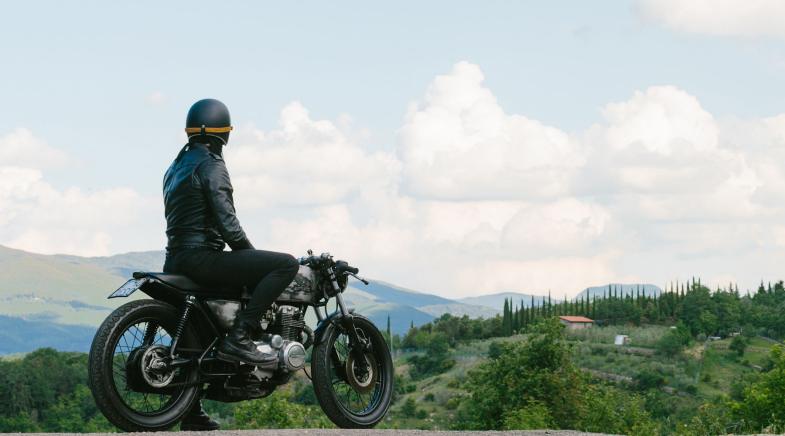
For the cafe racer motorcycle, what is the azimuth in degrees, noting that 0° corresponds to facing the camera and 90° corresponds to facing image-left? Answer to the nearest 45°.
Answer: approximately 225°

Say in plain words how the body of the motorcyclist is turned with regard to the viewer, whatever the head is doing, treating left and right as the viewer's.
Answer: facing away from the viewer and to the right of the viewer
